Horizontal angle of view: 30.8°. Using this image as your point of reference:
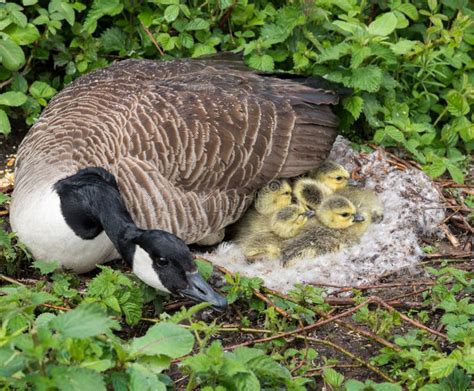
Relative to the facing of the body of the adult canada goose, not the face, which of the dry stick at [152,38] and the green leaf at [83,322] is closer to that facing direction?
the green leaf

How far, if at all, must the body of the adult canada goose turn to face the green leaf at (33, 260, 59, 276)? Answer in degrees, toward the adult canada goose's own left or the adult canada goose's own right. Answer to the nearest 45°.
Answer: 0° — it already faces it

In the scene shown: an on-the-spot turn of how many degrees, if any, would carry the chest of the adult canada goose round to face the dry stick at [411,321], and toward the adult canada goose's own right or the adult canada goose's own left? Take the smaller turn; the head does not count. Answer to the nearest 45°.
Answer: approximately 90° to the adult canada goose's own left

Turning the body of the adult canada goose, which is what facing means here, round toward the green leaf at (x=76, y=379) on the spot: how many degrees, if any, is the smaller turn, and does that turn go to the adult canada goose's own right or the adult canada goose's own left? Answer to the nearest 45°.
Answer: approximately 45° to the adult canada goose's own left

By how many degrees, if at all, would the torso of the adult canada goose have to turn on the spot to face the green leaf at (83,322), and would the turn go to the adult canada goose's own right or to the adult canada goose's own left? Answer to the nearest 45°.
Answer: approximately 45° to the adult canada goose's own left

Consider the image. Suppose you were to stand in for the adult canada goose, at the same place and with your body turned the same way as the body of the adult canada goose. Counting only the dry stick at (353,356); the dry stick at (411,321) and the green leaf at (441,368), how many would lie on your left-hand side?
3

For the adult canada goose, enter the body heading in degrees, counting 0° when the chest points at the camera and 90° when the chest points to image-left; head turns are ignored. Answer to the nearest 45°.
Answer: approximately 45°

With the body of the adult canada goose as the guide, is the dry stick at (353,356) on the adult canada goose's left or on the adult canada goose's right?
on the adult canada goose's left

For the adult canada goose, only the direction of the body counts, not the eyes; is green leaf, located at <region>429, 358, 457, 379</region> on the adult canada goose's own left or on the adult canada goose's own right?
on the adult canada goose's own left
